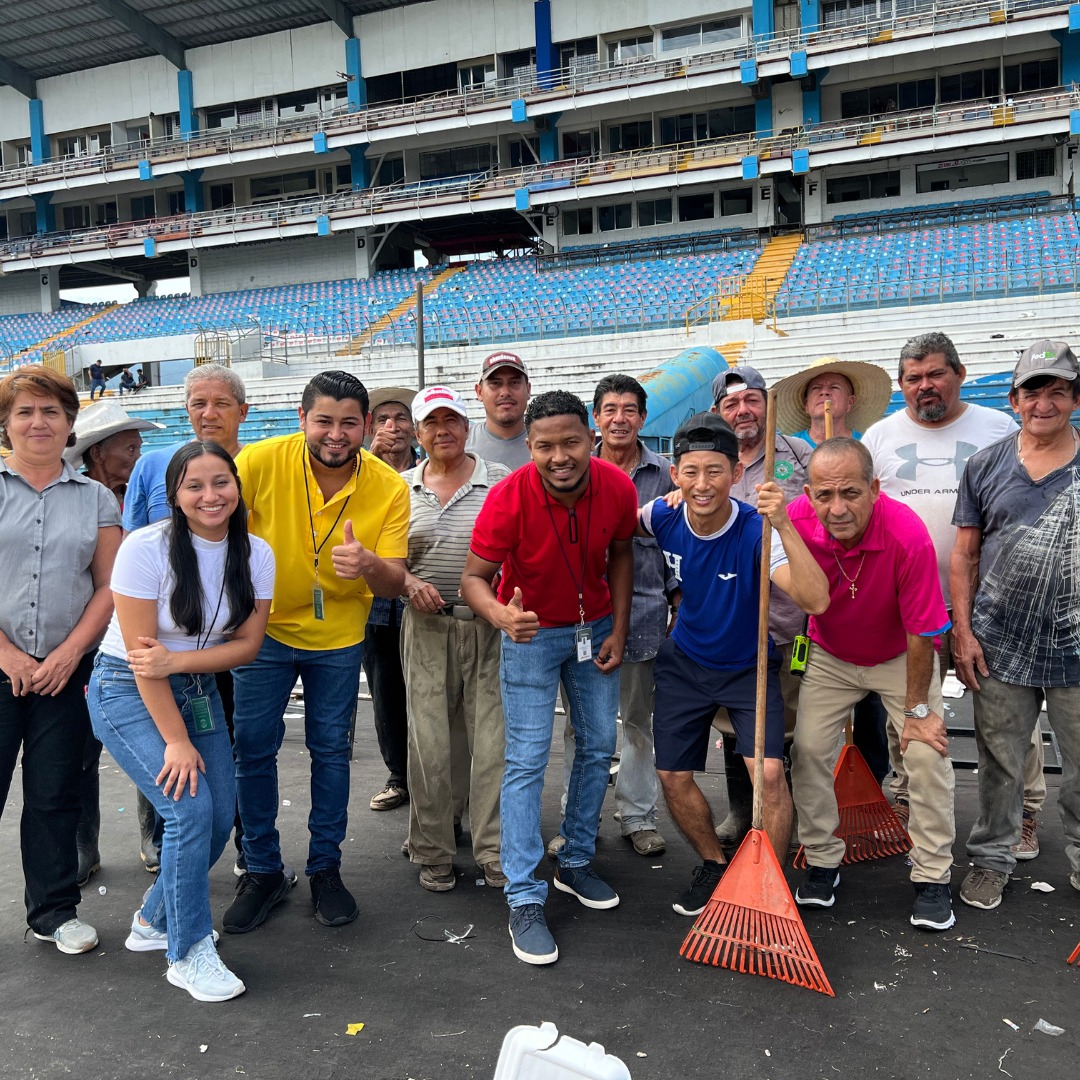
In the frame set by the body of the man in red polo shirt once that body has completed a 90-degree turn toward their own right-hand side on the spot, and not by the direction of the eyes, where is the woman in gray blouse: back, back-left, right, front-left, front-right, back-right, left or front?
front

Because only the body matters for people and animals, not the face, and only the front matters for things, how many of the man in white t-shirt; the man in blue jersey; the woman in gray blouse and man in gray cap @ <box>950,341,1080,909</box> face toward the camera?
4

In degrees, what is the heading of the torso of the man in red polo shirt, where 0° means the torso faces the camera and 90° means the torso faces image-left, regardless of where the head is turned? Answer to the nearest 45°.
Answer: approximately 0°

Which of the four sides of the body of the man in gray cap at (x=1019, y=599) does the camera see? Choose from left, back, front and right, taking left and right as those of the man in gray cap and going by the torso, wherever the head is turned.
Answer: front

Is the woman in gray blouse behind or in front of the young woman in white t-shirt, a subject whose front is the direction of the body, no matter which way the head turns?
behind

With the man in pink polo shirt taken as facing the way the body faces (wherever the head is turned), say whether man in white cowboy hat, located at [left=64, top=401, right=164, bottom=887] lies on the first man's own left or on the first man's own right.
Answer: on the first man's own right

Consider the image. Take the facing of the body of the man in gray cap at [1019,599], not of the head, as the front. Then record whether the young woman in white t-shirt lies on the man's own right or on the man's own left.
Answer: on the man's own right

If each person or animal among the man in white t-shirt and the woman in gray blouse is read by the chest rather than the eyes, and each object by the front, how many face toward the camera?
2

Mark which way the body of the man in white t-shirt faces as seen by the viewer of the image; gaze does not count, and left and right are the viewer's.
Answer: facing the viewer

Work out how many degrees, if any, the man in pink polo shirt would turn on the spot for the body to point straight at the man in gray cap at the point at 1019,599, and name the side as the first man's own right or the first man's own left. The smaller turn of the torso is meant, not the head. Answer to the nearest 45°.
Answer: approximately 135° to the first man's own left

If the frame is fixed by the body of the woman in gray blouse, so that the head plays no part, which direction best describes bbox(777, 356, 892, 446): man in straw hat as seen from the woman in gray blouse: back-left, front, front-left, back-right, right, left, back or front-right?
left

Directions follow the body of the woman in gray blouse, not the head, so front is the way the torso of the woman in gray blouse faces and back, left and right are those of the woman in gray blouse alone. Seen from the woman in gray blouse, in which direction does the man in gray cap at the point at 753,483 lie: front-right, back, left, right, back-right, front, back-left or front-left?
left

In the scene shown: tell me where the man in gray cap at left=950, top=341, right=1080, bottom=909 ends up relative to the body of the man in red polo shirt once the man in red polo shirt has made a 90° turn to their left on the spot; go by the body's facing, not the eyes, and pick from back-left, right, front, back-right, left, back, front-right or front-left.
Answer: front
